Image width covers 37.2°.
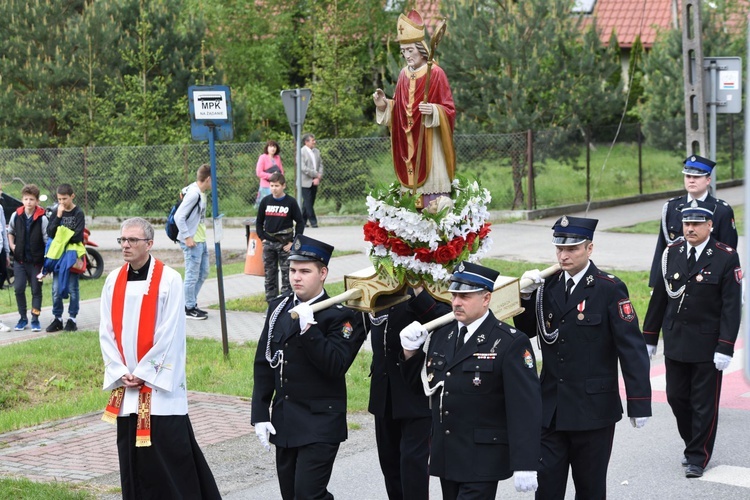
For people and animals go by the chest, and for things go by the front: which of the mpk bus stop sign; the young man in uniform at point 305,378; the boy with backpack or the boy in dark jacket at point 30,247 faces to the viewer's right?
the boy with backpack

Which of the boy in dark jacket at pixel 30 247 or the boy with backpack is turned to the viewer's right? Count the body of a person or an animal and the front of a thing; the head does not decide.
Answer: the boy with backpack

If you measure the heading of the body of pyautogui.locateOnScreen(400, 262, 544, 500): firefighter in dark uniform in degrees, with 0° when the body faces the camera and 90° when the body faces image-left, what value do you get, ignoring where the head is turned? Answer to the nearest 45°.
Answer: approximately 45°

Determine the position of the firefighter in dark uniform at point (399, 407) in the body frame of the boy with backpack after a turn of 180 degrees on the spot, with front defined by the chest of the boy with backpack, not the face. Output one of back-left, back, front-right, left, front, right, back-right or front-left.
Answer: left

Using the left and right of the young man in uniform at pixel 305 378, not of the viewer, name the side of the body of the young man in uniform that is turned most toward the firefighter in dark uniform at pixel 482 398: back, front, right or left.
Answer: left

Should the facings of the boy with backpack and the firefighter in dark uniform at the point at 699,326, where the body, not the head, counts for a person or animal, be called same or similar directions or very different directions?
very different directions

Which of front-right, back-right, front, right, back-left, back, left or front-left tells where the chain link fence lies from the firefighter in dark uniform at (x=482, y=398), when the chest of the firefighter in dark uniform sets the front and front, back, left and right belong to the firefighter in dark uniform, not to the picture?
back-right

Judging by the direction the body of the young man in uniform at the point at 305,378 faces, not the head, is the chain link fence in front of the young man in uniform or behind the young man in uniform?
behind

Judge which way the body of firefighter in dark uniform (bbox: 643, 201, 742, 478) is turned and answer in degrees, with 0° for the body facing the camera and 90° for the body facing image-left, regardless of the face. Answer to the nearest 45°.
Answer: approximately 45°

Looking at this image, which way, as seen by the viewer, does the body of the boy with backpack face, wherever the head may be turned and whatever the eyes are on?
to the viewer's right

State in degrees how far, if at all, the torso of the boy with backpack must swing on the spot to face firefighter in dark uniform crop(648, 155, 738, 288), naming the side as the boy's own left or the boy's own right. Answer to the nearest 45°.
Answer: approximately 45° to the boy's own right

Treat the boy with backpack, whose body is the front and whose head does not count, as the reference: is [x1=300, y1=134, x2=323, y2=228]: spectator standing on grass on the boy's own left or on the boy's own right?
on the boy's own left

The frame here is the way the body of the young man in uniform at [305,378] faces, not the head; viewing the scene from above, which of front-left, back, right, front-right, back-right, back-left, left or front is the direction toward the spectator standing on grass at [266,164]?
back-right
